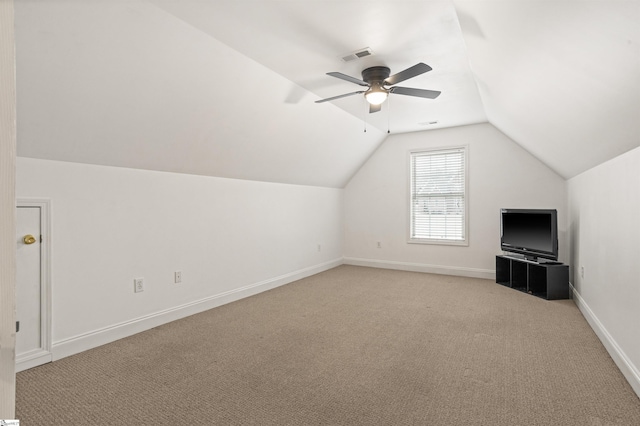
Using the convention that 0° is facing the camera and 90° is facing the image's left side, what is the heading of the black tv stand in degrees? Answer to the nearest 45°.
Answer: approximately 45°

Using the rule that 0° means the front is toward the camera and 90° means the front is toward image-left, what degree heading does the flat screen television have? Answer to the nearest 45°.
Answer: approximately 45°

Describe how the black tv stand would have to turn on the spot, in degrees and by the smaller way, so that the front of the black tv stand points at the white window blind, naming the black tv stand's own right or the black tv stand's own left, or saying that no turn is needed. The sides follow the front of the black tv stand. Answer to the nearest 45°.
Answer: approximately 90° to the black tv stand's own right

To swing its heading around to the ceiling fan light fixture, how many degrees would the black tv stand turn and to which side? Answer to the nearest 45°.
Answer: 0° — it already faces it

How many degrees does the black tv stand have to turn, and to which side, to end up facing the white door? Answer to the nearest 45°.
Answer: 0° — it already faces it

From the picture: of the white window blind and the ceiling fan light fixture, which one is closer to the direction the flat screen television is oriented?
the ceiling fan light fixture

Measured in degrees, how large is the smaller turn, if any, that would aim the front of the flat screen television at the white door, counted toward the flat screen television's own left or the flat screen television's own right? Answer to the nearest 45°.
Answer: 0° — it already faces it
